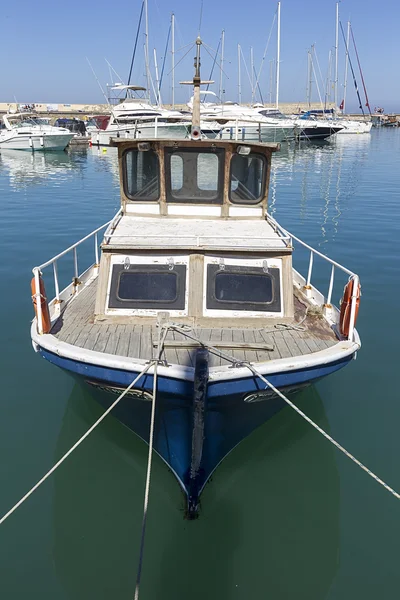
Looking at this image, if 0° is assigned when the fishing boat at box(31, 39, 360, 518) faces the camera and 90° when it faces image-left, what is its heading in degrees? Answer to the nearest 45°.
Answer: approximately 0°
